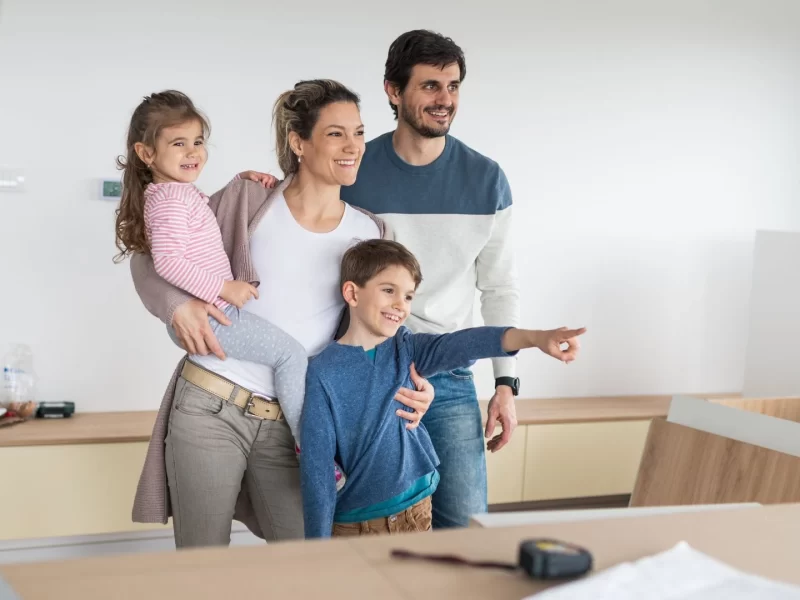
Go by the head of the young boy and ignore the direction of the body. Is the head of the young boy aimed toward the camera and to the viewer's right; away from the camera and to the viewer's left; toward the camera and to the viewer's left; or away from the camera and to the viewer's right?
toward the camera and to the viewer's right

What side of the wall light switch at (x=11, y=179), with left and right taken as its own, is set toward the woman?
front

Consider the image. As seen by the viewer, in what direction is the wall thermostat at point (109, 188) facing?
toward the camera

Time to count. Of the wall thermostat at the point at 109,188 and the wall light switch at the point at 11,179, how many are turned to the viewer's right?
0

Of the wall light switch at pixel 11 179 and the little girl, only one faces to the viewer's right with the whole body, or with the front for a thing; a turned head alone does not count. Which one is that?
the little girl

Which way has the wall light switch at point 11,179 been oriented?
toward the camera

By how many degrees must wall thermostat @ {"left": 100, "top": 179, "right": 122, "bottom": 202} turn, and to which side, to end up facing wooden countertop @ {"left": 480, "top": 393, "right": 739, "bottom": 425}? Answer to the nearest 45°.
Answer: approximately 90° to its left

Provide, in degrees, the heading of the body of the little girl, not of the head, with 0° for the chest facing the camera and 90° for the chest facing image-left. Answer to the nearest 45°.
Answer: approximately 270°

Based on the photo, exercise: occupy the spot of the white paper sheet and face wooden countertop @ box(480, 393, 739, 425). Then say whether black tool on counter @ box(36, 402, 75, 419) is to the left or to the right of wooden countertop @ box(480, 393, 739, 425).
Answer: left

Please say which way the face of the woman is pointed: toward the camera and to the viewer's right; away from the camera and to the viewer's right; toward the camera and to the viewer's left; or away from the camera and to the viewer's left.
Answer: toward the camera and to the viewer's right

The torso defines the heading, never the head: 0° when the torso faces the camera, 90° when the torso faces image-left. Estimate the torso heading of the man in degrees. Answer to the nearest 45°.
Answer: approximately 0°

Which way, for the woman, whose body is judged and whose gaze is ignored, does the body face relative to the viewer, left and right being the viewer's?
facing the viewer and to the right of the viewer
